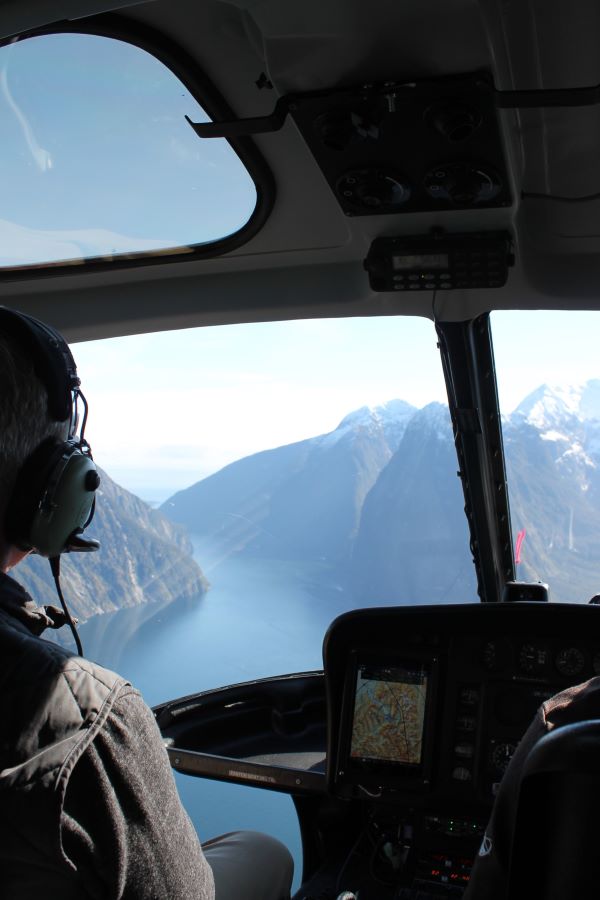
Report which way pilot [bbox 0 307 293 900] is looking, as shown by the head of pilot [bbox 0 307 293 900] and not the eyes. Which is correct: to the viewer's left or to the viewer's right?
to the viewer's right

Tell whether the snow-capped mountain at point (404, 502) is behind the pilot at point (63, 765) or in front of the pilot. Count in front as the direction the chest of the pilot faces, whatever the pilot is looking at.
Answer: in front

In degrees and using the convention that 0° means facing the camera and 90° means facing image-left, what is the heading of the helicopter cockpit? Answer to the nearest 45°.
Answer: approximately 180°

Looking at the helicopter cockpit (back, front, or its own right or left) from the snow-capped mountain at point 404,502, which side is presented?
front

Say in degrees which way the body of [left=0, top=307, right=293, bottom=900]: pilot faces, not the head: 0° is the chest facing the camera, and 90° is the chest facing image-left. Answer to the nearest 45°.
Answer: approximately 225°
